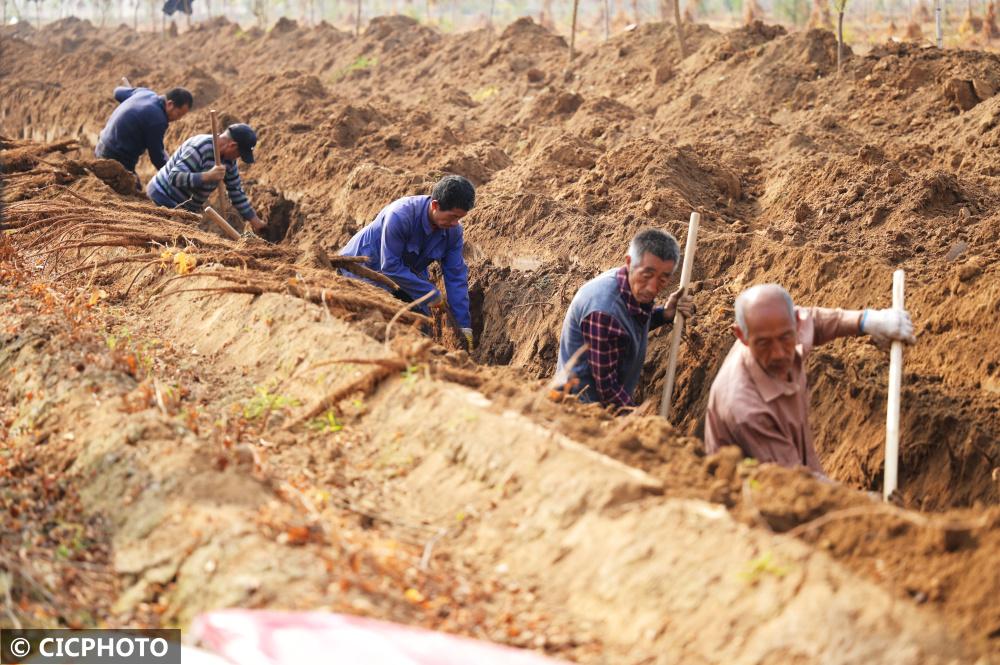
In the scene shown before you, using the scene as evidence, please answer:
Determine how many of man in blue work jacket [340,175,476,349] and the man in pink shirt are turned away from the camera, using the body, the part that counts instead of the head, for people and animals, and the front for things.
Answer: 0

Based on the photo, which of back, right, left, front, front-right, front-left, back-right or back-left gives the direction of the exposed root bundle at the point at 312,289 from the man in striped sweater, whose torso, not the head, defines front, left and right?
right

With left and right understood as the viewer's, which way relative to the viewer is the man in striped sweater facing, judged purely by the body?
facing to the right of the viewer
